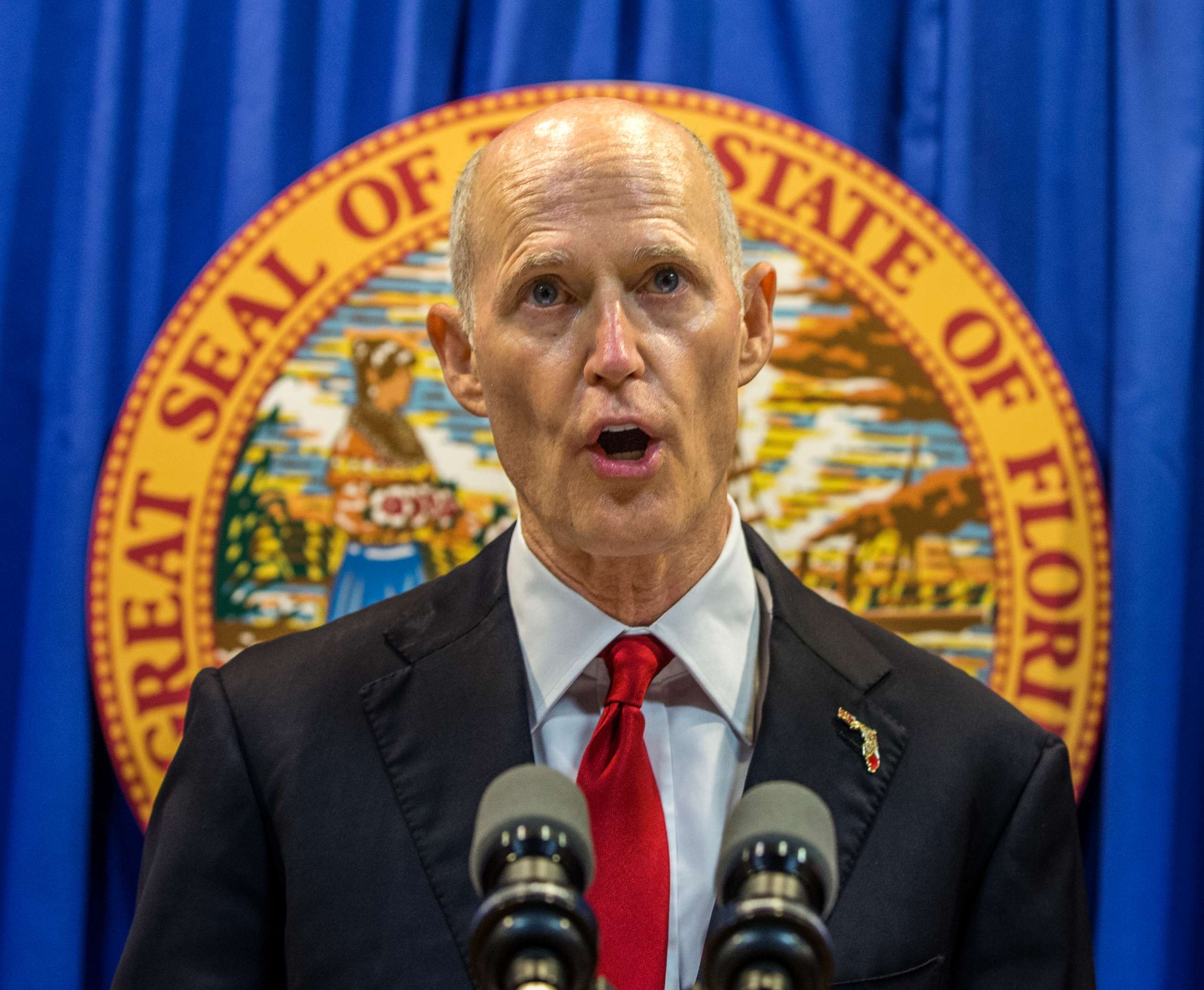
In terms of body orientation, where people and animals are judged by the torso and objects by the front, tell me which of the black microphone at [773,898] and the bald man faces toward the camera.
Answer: the bald man

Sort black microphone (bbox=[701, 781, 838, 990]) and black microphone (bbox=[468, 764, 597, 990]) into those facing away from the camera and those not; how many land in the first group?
2

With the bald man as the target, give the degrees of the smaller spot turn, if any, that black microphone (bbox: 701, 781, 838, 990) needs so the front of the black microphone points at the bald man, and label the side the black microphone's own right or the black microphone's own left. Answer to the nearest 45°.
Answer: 0° — it already faces them

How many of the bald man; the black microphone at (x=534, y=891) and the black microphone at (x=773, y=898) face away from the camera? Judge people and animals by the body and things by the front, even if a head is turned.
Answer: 2

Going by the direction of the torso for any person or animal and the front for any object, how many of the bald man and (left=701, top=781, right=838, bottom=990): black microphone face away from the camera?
1

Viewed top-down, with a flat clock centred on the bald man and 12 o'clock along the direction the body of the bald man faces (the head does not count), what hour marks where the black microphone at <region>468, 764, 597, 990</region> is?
The black microphone is roughly at 12 o'clock from the bald man.

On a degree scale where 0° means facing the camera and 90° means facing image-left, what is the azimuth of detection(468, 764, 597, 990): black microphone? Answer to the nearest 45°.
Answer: approximately 180°

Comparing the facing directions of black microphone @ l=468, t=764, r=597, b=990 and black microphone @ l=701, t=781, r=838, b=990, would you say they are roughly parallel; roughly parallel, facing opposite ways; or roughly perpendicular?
roughly parallel

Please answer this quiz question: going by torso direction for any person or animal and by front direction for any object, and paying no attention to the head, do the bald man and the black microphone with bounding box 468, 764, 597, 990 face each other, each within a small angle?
yes

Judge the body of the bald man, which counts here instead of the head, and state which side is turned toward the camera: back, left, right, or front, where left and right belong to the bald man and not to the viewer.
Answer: front

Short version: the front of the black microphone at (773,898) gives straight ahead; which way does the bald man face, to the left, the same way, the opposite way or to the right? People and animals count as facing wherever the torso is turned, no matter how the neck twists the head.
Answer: the opposite way

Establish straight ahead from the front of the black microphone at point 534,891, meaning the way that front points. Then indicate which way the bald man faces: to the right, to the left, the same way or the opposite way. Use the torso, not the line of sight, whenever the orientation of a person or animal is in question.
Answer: the opposite way

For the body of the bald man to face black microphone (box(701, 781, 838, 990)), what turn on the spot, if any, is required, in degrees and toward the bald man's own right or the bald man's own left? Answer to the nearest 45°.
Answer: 0° — they already face it

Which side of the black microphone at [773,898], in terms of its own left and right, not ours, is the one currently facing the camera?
back
